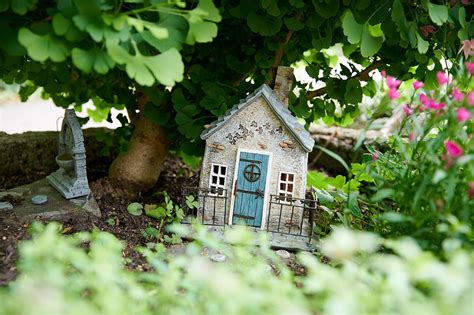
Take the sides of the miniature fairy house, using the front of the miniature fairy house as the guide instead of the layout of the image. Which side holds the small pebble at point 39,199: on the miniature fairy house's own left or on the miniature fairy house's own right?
on the miniature fairy house's own right

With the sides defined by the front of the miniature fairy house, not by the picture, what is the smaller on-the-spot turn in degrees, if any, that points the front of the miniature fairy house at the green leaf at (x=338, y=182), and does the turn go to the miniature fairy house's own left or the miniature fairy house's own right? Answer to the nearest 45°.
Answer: approximately 135° to the miniature fairy house's own left

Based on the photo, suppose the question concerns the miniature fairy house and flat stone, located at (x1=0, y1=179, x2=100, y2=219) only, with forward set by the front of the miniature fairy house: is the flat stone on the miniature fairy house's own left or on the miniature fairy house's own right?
on the miniature fairy house's own right

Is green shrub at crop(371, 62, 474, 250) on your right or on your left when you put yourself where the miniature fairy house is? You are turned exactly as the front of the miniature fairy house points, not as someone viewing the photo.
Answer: on your left
